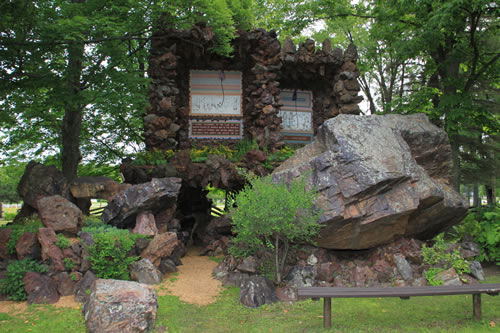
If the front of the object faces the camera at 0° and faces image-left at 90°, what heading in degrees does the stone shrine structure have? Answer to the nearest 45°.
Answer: approximately 0°

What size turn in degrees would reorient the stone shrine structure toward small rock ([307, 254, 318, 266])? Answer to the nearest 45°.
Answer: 0° — it already faces it

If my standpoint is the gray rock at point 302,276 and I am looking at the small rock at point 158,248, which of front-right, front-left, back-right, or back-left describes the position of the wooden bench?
back-left

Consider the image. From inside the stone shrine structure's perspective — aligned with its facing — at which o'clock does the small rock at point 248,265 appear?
The small rock is roughly at 12 o'clock from the stone shrine structure.
